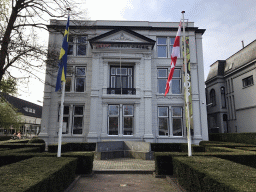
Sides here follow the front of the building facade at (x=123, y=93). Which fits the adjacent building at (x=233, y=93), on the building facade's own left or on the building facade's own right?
on the building facade's own left

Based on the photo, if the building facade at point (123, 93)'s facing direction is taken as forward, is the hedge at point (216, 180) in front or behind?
in front

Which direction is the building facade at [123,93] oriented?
toward the camera

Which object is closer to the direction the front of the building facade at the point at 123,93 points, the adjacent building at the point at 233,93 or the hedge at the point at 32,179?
the hedge

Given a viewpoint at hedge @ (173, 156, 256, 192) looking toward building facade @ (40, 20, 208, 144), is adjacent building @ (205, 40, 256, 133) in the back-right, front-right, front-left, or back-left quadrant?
front-right

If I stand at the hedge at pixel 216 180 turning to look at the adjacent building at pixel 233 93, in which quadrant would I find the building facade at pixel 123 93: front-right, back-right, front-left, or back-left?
front-left

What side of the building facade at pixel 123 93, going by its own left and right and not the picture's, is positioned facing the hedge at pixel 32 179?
front

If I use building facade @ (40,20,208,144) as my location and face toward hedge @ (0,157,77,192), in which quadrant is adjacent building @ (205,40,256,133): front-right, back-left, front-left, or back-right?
back-left

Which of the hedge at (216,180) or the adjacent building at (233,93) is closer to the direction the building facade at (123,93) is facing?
the hedge
